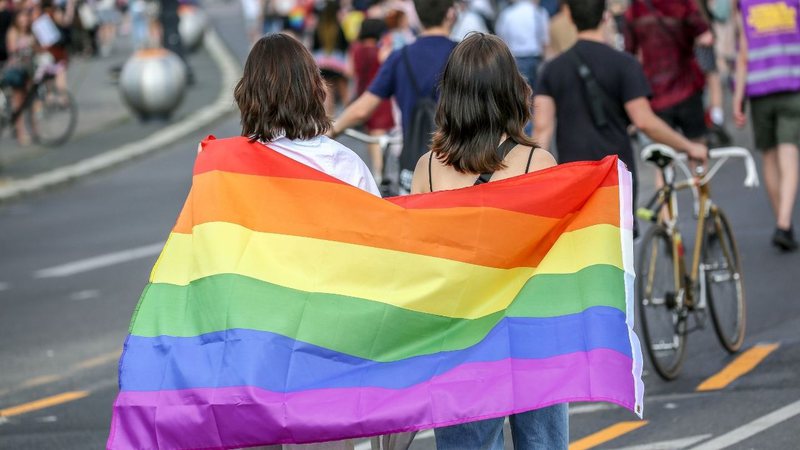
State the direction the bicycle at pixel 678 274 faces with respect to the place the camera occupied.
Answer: facing away from the viewer and to the right of the viewer

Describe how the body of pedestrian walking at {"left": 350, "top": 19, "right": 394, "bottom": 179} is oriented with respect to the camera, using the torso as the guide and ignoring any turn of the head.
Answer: away from the camera

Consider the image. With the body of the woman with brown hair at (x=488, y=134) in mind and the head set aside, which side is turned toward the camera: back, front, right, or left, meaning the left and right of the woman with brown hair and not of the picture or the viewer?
back

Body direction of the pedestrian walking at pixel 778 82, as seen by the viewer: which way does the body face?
away from the camera

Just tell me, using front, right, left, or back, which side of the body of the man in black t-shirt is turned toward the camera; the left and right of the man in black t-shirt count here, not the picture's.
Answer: back

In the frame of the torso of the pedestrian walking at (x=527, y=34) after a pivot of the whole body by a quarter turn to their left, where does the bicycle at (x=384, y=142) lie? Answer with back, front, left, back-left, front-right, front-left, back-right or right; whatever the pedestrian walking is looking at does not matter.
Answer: left

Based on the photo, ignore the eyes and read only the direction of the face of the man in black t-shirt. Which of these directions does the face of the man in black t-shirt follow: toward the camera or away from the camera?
away from the camera

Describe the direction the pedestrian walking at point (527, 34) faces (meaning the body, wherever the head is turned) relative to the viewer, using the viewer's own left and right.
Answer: facing away from the viewer
